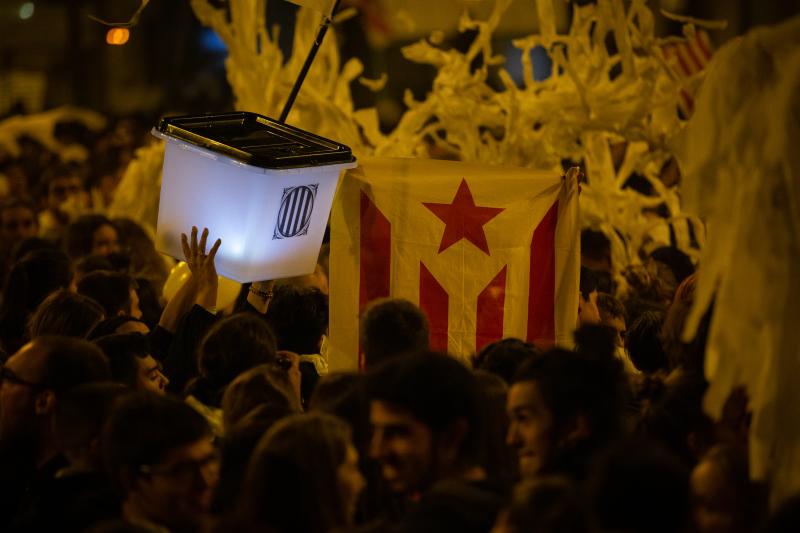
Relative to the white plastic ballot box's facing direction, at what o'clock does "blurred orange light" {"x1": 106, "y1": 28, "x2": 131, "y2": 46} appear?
The blurred orange light is roughly at 6 o'clock from the white plastic ballot box.

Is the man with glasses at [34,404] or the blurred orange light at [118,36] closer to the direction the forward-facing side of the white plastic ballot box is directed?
the man with glasses

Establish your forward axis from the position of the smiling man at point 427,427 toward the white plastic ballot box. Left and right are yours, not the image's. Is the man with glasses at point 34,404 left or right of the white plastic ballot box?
left

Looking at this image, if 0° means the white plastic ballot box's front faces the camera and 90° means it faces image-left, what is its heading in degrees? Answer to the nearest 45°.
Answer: approximately 315°
